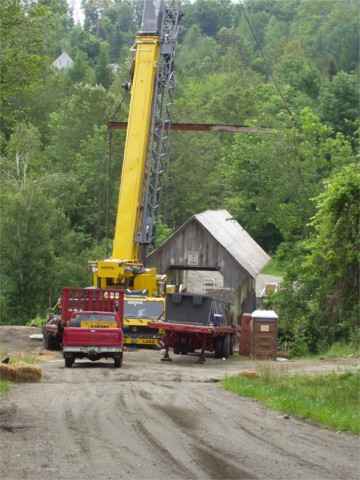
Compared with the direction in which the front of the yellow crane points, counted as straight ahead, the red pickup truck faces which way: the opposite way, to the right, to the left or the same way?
the opposite way

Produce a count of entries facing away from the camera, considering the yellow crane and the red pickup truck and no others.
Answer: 1

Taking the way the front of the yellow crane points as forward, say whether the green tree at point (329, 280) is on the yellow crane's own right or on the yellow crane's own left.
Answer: on the yellow crane's own left

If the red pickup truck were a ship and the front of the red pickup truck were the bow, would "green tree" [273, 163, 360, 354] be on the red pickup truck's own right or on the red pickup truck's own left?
on the red pickup truck's own right

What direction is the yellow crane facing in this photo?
toward the camera

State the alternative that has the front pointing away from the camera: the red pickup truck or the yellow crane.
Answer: the red pickup truck

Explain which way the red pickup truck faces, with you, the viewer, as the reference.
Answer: facing away from the viewer
